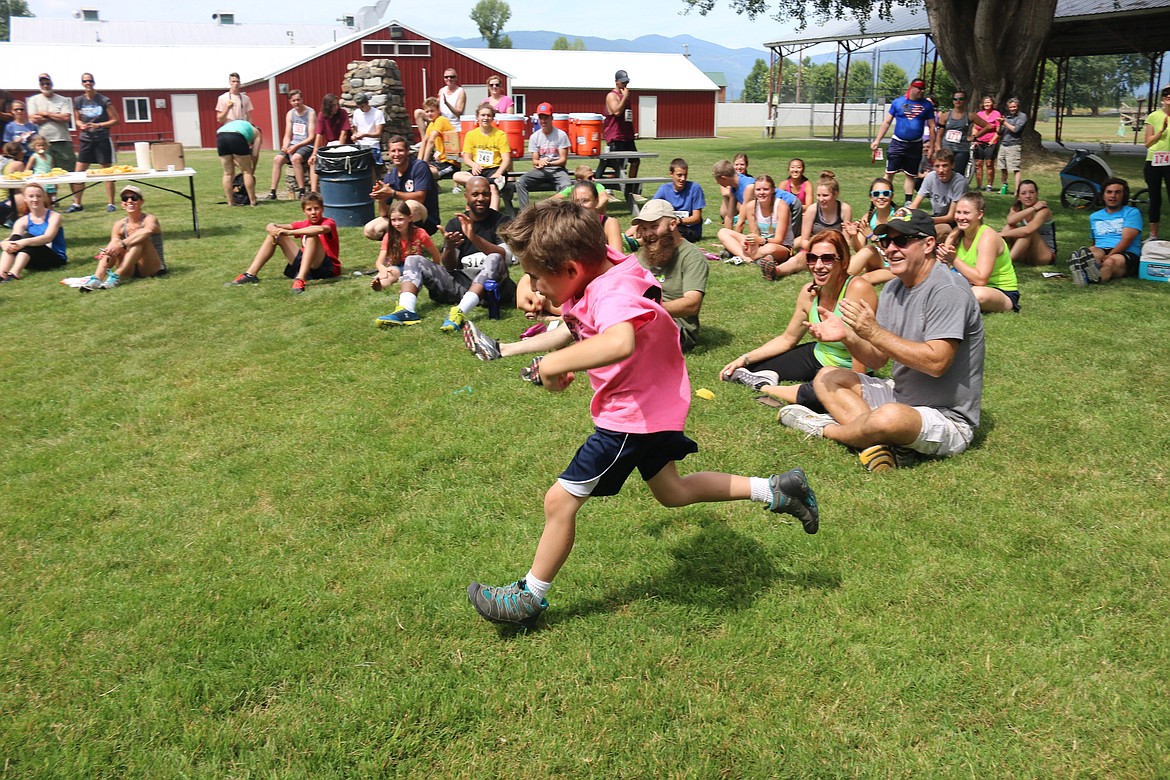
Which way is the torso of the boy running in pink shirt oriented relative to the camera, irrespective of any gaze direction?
to the viewer's left

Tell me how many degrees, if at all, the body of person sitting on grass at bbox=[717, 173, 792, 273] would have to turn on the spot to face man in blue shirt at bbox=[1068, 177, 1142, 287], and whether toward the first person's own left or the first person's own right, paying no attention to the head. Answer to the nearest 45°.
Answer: approximately 135° to the first person's own left

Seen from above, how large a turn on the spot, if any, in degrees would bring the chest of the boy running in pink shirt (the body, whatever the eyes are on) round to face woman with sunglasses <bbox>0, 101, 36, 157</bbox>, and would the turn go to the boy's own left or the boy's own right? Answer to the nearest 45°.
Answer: approximately 45° to the boy's own right

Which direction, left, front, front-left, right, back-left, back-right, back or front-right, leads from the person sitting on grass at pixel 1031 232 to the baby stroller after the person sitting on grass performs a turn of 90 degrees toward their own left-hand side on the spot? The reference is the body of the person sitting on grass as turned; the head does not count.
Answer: back-left

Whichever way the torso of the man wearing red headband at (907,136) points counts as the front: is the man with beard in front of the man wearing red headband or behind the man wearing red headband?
in front

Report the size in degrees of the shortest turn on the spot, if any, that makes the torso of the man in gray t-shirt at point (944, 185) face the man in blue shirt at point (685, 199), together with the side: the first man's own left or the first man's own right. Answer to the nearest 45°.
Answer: approximately 45° to the first man's own right

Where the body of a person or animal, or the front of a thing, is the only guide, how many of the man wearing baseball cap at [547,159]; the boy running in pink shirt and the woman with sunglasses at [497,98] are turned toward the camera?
2

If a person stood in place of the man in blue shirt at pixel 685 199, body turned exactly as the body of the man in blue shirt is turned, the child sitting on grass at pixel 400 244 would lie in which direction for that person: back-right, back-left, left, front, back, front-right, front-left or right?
front-right

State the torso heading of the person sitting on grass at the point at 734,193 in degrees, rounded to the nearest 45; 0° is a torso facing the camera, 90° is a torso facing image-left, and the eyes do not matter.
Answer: approximately 45°

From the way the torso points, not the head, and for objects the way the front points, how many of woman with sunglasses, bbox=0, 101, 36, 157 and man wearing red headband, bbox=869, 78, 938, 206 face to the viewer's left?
0

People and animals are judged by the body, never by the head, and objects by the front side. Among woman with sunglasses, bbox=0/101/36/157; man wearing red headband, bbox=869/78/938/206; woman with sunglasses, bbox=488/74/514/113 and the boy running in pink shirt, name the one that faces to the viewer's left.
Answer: the boy running in pink shirt
